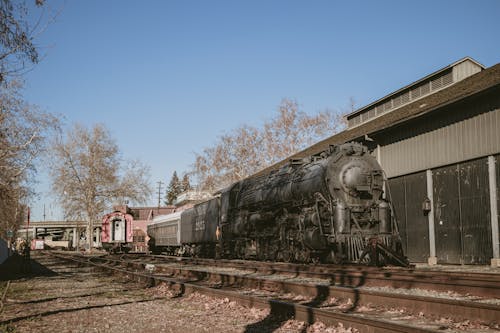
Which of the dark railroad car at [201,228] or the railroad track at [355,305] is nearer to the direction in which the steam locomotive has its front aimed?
the railroad track

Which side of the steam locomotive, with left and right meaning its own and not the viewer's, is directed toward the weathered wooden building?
left

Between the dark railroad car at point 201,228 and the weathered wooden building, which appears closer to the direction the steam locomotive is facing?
the weathered wooden building

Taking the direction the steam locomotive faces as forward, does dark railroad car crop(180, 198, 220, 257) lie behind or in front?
behind

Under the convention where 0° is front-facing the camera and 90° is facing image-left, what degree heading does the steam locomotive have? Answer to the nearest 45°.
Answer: approximately 315°
